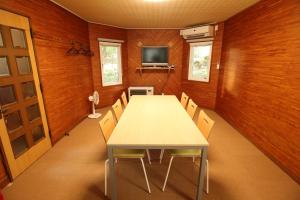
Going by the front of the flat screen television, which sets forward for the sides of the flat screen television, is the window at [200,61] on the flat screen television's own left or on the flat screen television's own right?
on the flat screen television's own left

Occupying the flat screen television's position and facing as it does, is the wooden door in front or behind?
in front

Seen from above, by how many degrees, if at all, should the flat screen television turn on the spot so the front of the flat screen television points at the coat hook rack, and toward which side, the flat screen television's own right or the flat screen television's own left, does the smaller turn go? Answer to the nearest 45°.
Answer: approximately 45° to the flat screen television's own right

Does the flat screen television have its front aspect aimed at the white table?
yes

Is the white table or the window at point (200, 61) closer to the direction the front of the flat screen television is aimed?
the white table

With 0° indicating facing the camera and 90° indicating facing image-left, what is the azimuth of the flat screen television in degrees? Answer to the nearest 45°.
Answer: approximately 0°

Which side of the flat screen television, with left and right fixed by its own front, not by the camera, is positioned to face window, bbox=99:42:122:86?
right

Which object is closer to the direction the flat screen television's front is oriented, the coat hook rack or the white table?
the white table
